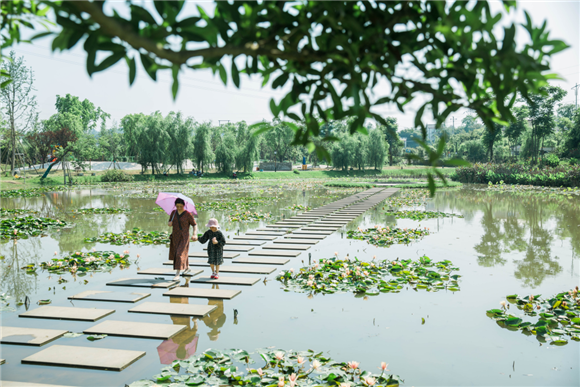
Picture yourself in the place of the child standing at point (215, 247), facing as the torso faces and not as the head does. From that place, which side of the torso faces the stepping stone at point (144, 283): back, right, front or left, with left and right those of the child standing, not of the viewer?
right

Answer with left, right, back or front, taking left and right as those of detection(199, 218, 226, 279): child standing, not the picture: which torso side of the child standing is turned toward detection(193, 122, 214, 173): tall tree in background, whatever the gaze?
back

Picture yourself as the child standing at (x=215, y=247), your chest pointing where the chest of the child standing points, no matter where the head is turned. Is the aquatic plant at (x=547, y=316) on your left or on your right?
on your left

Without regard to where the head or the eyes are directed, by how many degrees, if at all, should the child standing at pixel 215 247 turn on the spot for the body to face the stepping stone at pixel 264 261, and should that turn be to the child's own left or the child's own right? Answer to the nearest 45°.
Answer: approximately 135° to the child's own left

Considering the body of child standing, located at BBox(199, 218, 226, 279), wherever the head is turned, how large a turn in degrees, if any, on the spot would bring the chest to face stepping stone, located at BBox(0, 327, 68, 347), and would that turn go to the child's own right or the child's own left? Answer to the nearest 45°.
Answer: approximately 45° to the child's own right

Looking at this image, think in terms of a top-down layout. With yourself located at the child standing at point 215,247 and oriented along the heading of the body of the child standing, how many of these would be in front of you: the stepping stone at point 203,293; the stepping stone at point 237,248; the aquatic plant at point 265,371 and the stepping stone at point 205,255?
2

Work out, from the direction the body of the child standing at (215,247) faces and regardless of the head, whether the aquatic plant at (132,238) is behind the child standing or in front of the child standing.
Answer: behind

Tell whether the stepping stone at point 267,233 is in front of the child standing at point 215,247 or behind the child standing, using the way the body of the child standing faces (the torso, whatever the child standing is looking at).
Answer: behind

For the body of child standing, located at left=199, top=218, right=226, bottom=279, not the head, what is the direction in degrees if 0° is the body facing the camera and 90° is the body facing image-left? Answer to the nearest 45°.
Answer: approximately 0°

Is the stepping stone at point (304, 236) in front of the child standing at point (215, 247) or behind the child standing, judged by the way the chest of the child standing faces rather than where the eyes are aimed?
behind

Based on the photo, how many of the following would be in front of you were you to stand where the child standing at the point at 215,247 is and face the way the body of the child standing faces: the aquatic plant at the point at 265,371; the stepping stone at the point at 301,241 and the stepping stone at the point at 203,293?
2
